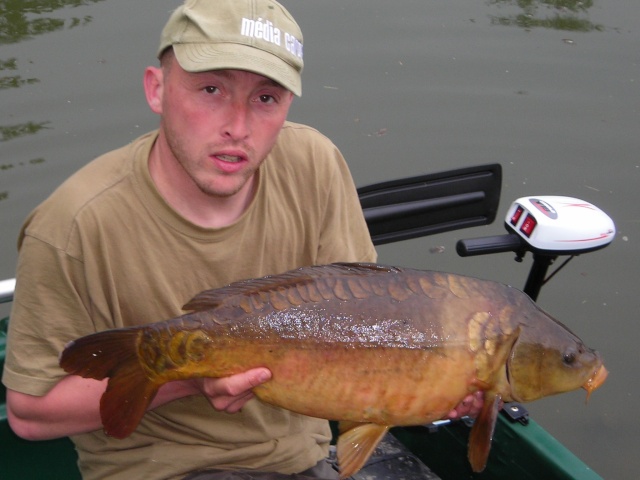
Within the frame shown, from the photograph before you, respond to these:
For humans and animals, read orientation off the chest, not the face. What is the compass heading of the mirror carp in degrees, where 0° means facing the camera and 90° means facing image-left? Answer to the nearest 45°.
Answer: approximately 270°

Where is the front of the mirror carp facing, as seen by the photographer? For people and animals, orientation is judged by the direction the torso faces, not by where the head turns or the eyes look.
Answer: facing to the right of the viewer
